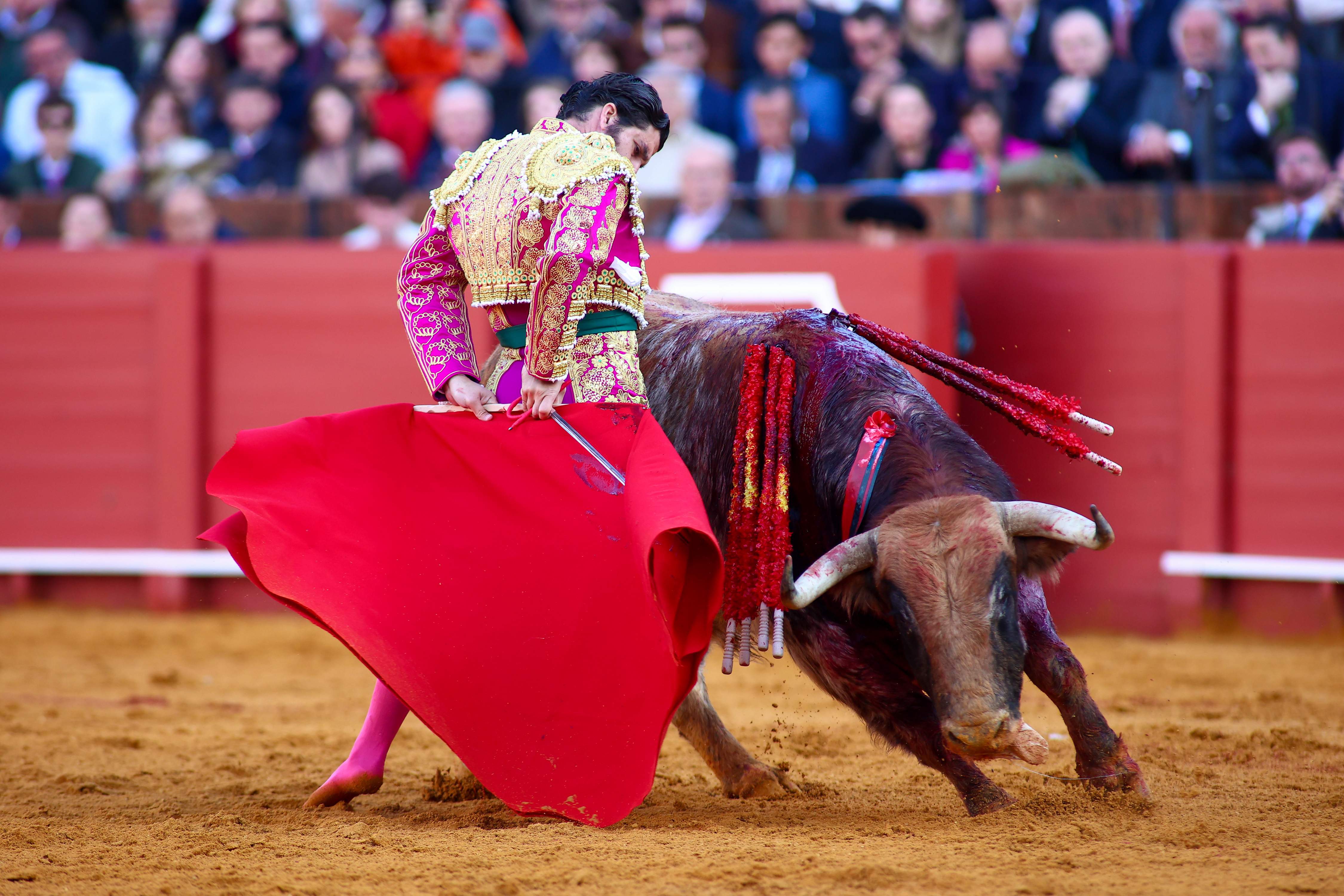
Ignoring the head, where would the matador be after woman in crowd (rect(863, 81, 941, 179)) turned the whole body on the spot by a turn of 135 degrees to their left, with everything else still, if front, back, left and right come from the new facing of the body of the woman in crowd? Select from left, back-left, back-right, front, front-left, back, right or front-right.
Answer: back-right

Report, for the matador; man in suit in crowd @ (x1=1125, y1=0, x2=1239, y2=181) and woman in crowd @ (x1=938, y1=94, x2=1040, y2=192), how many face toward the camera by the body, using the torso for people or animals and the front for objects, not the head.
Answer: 2

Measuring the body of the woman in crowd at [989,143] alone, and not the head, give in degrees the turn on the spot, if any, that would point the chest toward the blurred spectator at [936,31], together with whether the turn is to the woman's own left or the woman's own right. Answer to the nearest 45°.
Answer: approximately 180°

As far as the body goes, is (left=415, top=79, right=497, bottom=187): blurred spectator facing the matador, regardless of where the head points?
yes

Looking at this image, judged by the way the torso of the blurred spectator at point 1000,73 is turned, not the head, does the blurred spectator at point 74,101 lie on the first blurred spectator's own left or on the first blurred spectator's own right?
on the first blurred spectator's own right

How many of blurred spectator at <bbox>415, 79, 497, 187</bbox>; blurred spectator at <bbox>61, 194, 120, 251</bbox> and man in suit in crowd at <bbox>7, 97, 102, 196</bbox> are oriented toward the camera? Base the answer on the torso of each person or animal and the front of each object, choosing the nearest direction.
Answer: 3

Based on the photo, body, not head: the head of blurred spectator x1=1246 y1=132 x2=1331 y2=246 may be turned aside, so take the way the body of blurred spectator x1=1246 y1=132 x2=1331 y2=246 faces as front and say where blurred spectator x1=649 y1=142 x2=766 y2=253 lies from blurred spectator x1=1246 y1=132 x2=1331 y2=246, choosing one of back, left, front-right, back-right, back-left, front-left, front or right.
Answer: front-right

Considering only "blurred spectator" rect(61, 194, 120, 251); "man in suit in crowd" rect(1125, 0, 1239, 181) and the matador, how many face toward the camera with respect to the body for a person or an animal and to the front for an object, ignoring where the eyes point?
2

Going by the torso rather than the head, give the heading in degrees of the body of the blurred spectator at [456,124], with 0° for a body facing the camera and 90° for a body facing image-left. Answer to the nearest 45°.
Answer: approximately 0°

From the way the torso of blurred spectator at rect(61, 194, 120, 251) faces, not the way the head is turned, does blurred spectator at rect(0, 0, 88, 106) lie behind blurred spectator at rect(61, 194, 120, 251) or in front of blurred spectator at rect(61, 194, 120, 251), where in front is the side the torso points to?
behind

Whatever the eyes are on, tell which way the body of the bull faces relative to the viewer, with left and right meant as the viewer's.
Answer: facing the viewer and to the right of the viewer
